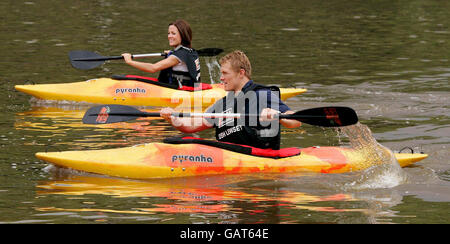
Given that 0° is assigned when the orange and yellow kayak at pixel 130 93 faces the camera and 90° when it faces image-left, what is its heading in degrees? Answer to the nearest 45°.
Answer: approximately 90°

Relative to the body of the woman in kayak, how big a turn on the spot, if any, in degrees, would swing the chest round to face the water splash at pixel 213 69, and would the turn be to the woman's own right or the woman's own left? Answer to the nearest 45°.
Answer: approximately 90° to the woman's own right

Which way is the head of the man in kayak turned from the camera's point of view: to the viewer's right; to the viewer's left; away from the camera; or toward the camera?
to the viewer's left

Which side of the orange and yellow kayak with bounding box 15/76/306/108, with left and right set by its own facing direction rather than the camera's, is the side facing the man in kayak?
left

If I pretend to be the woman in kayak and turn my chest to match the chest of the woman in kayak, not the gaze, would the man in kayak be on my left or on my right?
on my left

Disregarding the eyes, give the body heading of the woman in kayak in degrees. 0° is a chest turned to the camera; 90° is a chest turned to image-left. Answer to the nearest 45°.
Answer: approximately 90°
